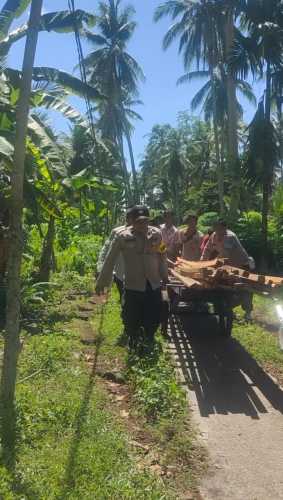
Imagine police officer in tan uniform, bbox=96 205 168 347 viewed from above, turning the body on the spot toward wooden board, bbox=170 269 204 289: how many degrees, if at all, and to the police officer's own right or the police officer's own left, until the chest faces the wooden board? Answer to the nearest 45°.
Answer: approximately 90° to the police officer's own left

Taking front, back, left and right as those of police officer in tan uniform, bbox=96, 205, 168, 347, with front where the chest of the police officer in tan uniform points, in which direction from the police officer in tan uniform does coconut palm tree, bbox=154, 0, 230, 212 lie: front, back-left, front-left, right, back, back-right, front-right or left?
back

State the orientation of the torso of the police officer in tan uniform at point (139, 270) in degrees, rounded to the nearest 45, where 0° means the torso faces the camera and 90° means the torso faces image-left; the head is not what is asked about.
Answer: approximately 0°

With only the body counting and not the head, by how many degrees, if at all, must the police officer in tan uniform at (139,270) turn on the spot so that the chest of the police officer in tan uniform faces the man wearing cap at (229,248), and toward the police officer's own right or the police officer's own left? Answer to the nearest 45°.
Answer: approximately 135° to the police officer's own left

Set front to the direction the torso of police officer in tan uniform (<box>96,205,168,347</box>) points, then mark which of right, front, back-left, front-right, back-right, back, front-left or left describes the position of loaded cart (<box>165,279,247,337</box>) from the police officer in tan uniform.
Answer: back-left

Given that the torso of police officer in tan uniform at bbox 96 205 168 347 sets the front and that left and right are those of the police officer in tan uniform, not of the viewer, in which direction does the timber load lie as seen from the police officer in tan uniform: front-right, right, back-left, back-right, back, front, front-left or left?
left

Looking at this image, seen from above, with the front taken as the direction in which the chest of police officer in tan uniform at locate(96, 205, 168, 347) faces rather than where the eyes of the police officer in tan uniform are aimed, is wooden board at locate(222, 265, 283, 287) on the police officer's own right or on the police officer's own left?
on the police officer's own left

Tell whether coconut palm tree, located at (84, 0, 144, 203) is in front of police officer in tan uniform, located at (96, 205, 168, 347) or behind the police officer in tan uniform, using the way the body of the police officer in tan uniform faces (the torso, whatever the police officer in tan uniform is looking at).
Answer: behind

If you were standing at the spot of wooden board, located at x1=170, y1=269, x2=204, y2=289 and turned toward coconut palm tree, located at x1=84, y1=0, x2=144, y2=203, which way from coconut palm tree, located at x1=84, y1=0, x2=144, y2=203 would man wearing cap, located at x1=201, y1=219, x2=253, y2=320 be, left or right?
right

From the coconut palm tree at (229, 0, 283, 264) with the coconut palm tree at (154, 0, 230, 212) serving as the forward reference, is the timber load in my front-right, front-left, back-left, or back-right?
back-left
